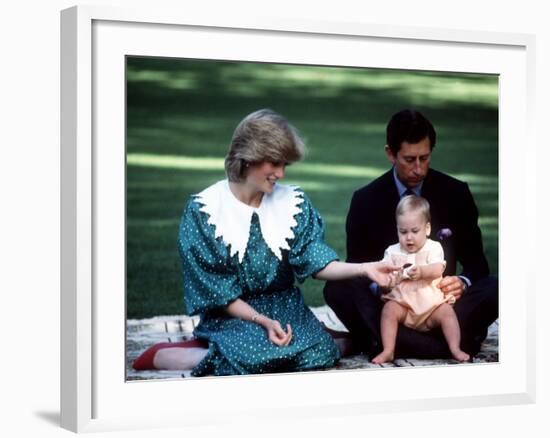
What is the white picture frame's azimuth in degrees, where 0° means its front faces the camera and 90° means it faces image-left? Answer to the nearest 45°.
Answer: approximately 315°
